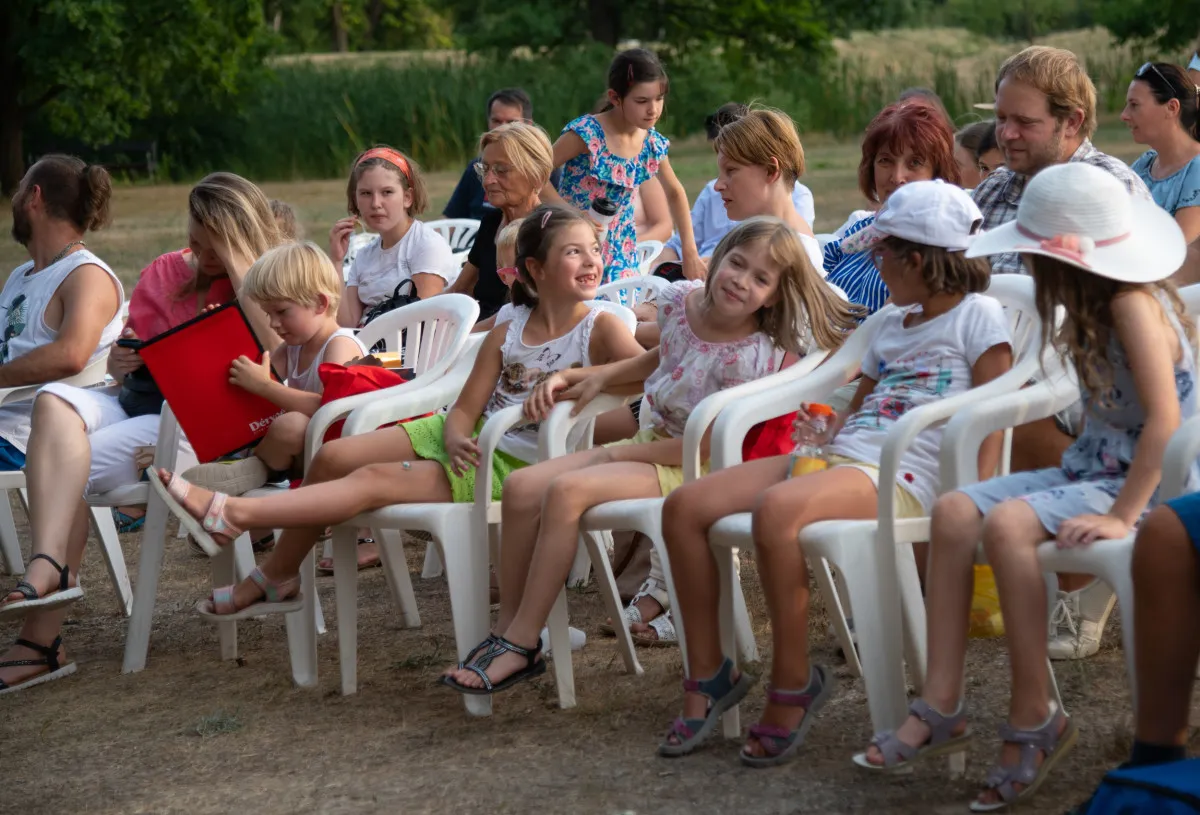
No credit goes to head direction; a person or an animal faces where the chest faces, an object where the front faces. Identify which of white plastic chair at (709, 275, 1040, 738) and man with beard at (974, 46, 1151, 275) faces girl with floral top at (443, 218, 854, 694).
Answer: the man with beard

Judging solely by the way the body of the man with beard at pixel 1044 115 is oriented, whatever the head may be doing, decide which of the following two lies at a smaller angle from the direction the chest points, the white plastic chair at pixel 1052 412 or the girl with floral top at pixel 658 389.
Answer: the girl with floral top

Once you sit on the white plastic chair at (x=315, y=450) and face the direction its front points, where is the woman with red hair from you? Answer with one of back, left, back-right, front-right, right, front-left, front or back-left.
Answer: back-left

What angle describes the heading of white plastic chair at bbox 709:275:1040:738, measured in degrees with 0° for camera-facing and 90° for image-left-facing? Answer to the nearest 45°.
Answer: approximately 45°

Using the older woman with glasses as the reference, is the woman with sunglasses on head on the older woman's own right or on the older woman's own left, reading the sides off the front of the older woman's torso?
on the older woman's own left

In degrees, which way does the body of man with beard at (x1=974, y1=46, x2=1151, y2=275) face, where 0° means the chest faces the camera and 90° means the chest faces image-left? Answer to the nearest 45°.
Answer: approximately 45°

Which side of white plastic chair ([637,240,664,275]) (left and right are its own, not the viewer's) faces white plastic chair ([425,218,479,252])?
right

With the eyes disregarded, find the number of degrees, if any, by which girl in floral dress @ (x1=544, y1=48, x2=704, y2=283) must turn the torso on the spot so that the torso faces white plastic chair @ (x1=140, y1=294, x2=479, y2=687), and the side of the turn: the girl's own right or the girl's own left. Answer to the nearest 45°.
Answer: approximately 45° to the girl's own right
